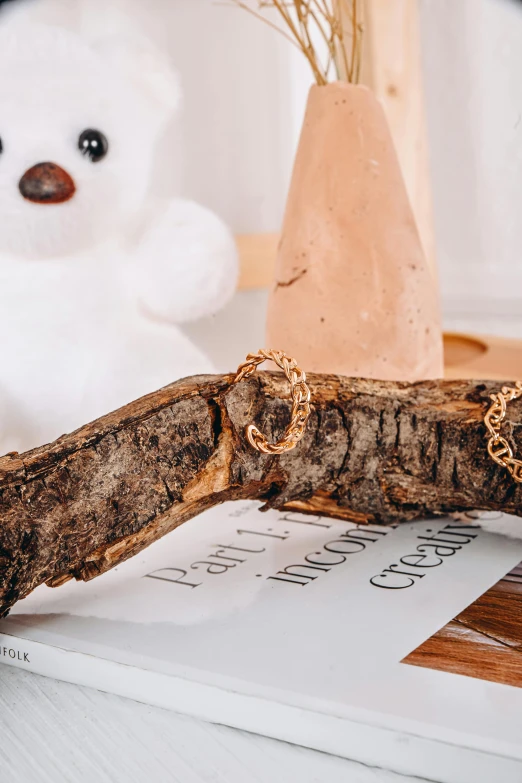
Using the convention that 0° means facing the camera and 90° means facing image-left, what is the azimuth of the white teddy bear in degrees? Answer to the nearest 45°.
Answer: approximately 0°
